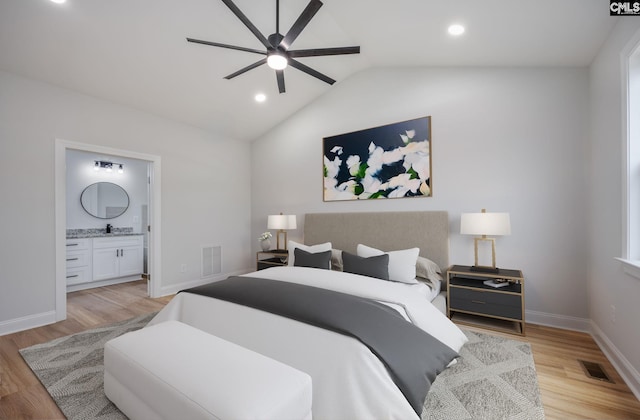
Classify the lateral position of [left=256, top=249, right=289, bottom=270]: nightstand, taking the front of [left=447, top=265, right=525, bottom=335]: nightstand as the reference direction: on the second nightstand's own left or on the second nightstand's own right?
on the second nightstand's own right

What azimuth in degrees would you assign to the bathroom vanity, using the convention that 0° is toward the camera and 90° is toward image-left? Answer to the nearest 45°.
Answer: approximately 315°

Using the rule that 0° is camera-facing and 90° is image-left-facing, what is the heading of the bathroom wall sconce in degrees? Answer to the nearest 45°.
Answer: approximately 315°
